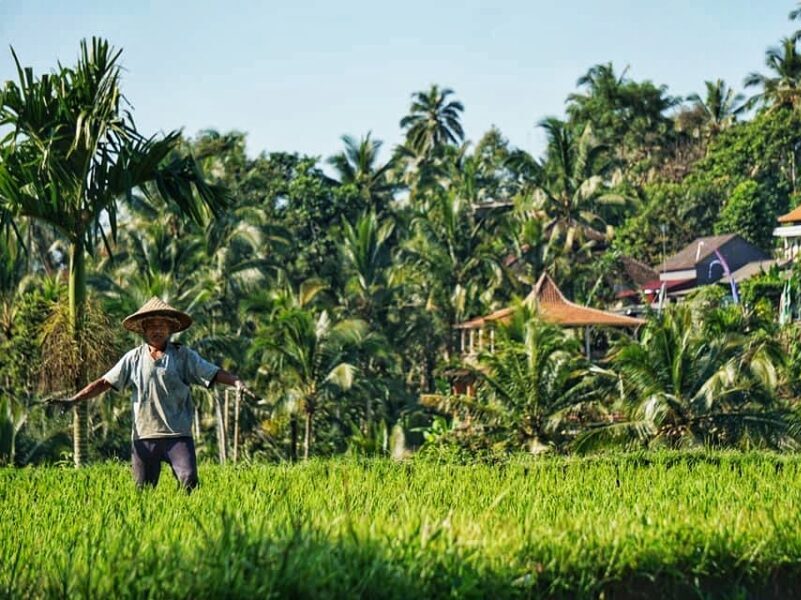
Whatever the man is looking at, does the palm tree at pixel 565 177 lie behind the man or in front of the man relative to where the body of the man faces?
behind

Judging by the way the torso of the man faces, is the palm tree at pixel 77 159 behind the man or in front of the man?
behind

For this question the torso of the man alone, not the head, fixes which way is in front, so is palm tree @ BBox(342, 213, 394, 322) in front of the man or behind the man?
behind

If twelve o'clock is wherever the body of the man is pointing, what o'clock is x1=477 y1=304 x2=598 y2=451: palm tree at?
The palm tree is roughly at 7 o'clock from the man.

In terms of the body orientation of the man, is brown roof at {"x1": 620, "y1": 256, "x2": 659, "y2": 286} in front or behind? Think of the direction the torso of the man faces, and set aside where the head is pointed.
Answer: behind

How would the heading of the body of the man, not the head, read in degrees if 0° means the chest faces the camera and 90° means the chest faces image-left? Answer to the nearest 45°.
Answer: approximately 0°

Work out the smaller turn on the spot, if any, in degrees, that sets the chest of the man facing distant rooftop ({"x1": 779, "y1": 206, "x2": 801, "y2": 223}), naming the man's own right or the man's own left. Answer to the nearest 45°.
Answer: approximately 135° to the man's own left

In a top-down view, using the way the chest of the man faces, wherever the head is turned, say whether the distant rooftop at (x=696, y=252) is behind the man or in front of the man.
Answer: behind

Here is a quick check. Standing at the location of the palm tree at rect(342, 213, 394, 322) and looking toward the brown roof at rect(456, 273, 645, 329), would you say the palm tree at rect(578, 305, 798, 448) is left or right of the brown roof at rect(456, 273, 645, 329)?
right

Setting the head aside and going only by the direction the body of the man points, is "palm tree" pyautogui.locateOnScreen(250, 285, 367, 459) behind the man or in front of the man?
behind
